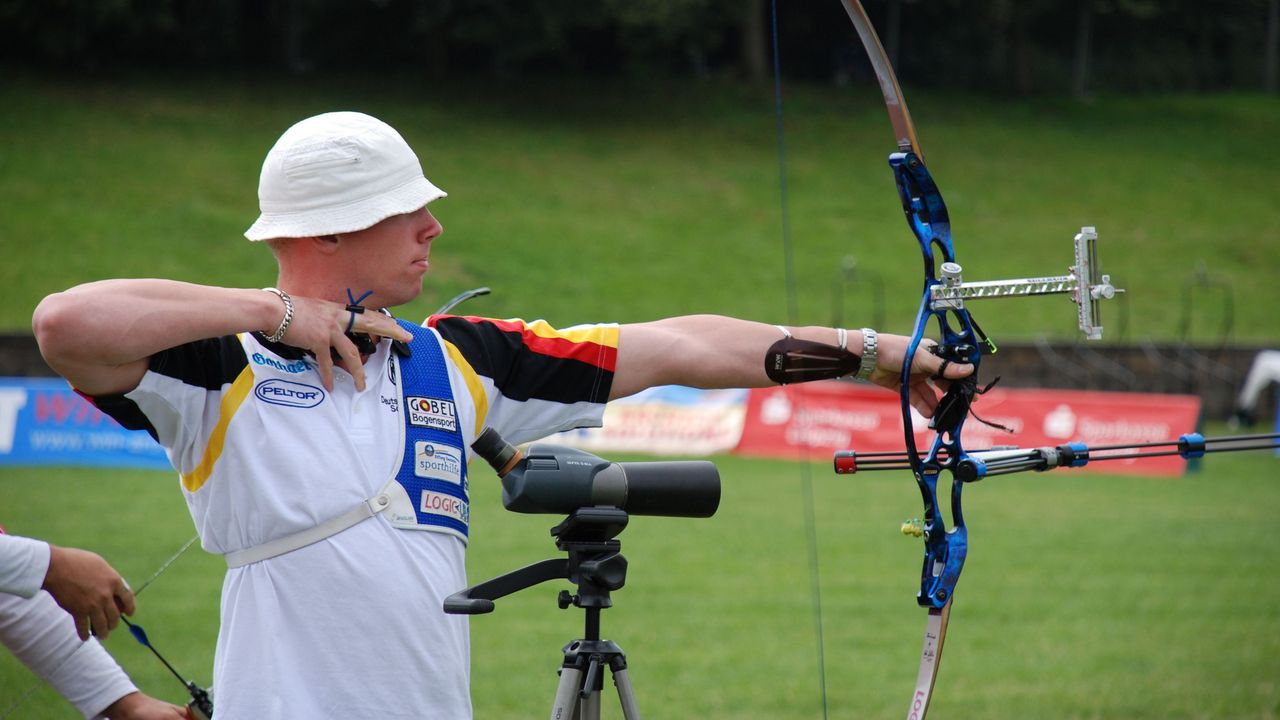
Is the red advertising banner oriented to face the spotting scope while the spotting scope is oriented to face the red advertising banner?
no

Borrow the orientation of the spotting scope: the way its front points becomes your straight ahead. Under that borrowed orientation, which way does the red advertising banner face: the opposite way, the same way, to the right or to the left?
to the right

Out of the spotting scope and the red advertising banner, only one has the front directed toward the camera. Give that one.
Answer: the red advertising banner

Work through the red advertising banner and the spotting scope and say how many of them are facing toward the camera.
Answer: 1

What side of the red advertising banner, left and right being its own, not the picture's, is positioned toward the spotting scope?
front

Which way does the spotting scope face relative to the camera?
to the viewer's right

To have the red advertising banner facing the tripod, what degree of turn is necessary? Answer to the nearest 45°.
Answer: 0° — it already faces it

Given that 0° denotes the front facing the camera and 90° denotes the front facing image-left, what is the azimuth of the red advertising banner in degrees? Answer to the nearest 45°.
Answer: approximately 0°
